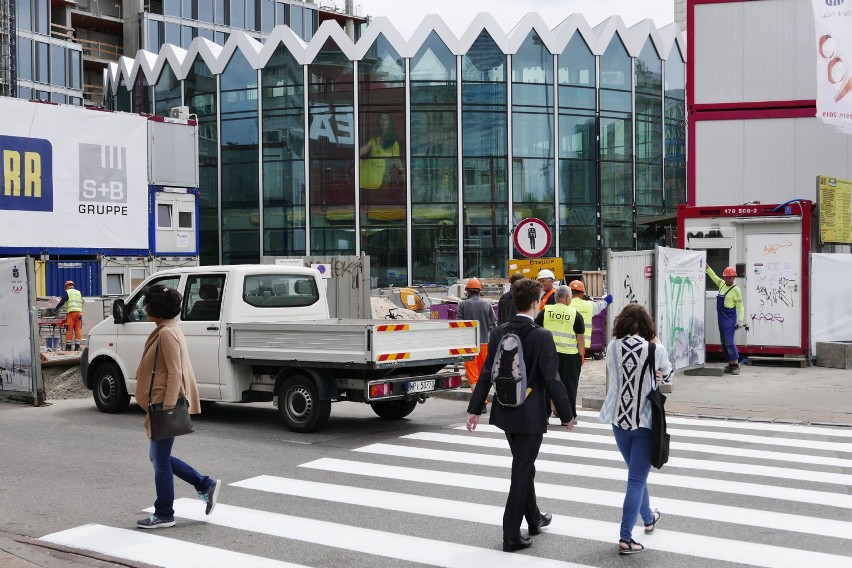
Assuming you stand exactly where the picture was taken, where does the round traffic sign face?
facing the viewer

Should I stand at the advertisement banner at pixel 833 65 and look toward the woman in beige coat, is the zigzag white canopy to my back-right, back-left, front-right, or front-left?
back-right

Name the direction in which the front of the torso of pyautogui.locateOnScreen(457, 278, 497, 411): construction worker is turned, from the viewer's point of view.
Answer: away from the camera

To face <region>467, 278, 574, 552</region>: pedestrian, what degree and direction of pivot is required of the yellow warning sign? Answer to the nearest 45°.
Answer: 0° — it already faces them

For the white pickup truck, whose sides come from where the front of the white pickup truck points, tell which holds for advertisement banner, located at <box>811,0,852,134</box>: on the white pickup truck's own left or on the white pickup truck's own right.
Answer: on the white pickup truck's own right

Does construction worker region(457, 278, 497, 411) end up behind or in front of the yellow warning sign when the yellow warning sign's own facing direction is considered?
in front

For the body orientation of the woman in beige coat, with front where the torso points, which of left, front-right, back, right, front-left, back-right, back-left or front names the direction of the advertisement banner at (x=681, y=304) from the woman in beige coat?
back-right

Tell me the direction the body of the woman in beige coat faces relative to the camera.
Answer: to the viewer's left

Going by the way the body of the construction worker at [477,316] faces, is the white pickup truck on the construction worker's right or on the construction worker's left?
on the construction worker's left

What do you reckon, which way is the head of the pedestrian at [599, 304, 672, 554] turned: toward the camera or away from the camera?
away from the camera

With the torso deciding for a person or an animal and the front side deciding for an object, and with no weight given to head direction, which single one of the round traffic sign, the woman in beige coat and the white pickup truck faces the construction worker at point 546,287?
the round traffic sign
